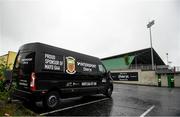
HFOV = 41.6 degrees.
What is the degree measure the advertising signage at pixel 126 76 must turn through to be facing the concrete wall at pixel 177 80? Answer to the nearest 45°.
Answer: approximately 45° to its left

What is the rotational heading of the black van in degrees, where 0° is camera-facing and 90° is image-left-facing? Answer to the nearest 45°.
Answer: approximately 225°

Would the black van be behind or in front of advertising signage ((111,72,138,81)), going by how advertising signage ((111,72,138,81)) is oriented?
in front

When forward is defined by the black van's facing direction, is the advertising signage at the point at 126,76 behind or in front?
in front

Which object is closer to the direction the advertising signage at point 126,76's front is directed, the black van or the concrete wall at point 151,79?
the black van

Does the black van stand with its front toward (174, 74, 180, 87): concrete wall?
yes

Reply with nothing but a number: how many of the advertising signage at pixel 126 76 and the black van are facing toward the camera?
1
